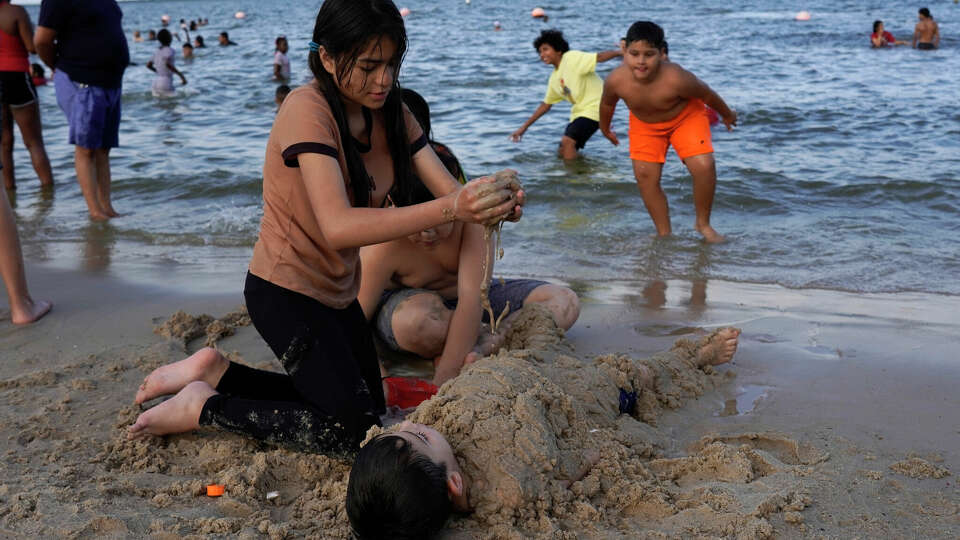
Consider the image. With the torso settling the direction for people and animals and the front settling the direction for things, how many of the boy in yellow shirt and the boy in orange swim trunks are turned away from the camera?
0

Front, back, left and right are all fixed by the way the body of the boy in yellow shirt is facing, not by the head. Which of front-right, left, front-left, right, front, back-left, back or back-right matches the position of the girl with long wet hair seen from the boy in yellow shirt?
front-left

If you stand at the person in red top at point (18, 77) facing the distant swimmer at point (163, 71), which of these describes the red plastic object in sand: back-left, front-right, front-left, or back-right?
back-right

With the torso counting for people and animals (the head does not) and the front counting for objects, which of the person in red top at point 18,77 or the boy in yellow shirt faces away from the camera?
the person in red top

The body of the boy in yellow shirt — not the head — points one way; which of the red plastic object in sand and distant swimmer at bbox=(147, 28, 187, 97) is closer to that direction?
the red plastic object in sand

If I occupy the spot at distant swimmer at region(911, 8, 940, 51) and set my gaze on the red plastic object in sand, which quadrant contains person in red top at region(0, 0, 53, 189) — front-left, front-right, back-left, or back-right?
front-right

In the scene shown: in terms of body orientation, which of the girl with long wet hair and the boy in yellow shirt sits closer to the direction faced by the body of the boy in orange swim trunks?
the girl with long wet hair

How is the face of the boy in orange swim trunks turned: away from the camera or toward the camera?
toward the camera

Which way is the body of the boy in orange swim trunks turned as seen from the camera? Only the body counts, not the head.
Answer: toward the camera
